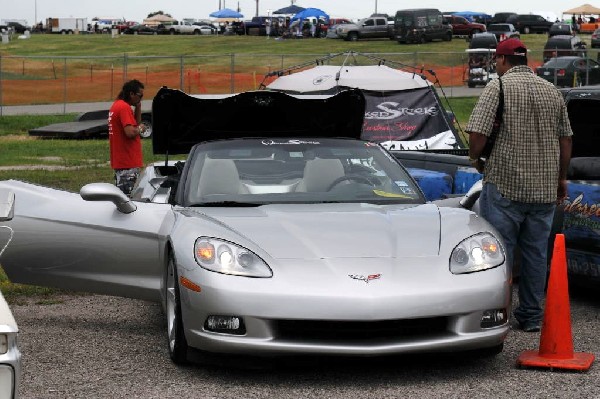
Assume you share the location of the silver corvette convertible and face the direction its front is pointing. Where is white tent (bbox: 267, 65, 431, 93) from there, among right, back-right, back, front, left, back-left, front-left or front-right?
back

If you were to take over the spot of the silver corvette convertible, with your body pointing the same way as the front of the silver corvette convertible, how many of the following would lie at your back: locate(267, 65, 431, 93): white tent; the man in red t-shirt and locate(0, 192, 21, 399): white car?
2

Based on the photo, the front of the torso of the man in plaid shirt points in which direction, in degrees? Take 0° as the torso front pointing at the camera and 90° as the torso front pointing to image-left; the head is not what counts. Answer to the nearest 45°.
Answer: approximately 135°

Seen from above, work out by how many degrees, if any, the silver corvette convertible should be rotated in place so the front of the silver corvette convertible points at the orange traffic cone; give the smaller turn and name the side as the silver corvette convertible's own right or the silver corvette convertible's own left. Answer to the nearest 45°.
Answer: approximately 90° to the silver corvette convertible's own left

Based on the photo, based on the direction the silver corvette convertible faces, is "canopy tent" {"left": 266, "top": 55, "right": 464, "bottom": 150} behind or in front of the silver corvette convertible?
behind

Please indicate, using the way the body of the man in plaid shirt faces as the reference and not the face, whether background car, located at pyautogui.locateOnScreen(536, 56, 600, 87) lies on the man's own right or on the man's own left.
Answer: on the man's own right

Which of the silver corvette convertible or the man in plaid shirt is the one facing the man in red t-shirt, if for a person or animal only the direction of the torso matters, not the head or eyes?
the man in plaid shirt

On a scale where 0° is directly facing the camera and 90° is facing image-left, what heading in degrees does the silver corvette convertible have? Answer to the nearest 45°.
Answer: approximately 0°

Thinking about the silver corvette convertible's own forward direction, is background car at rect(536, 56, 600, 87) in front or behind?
behind

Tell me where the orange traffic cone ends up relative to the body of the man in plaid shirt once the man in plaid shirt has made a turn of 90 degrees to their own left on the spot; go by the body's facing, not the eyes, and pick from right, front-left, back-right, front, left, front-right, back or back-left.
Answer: front-left

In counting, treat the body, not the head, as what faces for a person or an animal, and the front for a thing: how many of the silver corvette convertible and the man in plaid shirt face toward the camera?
1

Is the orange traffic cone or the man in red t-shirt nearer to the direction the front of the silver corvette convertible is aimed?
the orange traffic cone

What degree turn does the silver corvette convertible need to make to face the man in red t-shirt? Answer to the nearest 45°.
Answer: approximately 180°

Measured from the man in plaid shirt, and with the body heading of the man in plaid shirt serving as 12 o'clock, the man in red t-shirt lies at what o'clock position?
The man in red t-shirt is roughly at 10 o'clock from the man in plaid shirt.
